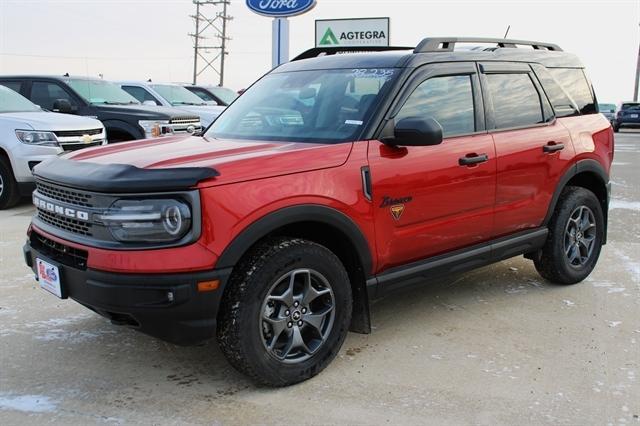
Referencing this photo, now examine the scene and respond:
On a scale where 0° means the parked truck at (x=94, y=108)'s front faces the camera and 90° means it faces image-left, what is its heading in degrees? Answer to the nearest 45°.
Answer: approximately 315°

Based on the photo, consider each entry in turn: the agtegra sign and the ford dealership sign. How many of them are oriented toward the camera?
2

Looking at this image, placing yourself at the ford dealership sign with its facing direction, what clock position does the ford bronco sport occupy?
The ford bronco sport is roughly at 12 o'clock from the ford dealership sign.

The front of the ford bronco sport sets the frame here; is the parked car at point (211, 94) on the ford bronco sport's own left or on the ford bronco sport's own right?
on the ford bronco sport's own right

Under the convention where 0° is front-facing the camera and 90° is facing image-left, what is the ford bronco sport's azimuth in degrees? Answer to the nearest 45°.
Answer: approximately 45°

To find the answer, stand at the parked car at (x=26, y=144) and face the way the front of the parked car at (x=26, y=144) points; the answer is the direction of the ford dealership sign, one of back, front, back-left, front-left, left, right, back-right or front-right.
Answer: left

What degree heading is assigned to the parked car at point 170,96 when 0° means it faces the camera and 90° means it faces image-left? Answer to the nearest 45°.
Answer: approximately 315°

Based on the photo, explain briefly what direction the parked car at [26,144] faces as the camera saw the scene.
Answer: facing the viewer and to the right of the viewer

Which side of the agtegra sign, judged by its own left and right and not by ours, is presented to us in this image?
front

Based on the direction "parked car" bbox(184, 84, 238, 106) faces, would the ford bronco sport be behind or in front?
in front

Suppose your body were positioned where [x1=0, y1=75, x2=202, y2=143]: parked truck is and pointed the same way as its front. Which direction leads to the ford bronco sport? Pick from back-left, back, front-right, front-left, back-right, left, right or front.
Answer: front-right

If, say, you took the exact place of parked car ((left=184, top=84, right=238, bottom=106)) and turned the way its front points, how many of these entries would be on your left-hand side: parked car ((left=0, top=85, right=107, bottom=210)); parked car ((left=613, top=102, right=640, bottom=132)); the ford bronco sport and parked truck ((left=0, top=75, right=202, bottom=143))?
1

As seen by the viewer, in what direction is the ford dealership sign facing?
toward the camera

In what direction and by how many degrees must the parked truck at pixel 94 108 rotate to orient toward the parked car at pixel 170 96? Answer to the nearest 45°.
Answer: approximately 90° to its left

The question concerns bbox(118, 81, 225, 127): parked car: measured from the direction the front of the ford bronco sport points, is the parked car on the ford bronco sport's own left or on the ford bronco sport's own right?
on the ford bronco sport's own right

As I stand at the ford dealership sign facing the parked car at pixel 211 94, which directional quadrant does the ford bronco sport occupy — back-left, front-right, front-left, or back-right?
front-left

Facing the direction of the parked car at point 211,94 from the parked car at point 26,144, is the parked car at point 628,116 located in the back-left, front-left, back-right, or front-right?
front-right

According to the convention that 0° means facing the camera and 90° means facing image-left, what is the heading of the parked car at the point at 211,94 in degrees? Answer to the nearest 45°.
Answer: approximately 315°
